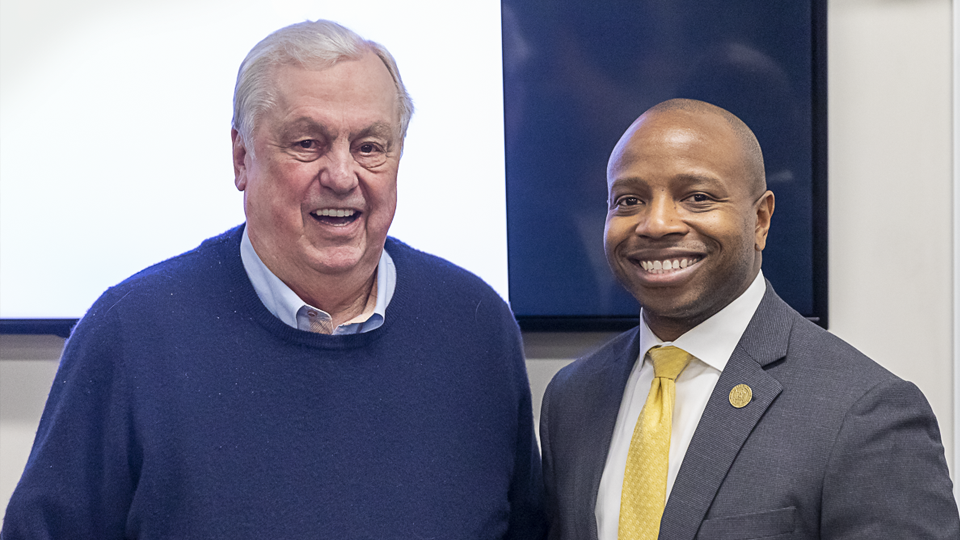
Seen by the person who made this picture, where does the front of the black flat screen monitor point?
facing the viewer

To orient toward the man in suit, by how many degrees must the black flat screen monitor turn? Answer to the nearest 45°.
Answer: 0° — it already faces them

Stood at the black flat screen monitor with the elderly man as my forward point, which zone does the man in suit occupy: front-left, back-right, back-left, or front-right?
front-left

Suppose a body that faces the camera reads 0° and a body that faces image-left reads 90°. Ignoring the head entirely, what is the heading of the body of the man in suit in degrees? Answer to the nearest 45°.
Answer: approximately 45°

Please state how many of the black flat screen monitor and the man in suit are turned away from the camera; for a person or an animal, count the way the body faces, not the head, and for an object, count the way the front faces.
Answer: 0

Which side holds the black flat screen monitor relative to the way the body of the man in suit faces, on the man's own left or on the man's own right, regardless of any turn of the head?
on the man's own right

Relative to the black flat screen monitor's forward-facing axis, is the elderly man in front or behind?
in front
